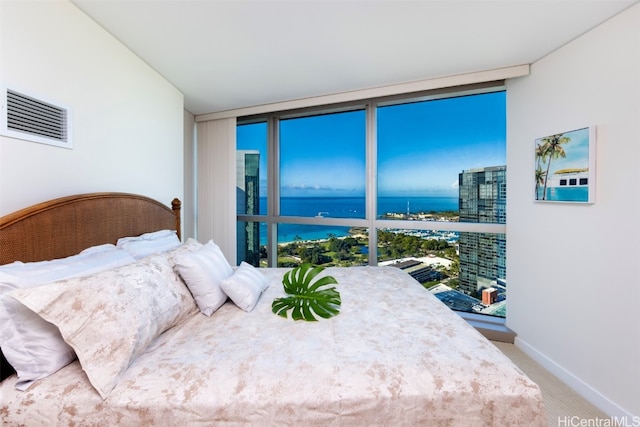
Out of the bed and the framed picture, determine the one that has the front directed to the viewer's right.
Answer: the bed

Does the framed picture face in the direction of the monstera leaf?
yes

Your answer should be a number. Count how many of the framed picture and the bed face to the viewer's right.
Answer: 1

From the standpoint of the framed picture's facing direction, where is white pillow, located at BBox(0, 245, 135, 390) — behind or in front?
in front

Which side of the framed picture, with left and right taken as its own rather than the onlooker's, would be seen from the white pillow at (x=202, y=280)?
front

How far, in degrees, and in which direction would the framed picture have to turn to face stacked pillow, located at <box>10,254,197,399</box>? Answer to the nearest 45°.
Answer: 0° — it already faces it

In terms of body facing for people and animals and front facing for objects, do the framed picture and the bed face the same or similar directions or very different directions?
very different directions

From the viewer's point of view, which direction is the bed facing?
to the viewer's right

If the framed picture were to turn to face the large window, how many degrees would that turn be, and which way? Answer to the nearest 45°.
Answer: approximately 45° to its right

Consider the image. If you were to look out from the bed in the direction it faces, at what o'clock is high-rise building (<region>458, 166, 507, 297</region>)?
The high-rise building is roughly at 11 o'clock from the bed.

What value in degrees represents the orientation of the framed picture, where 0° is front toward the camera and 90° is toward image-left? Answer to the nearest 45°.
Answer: approximately 45°

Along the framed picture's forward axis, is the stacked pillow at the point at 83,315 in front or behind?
in front

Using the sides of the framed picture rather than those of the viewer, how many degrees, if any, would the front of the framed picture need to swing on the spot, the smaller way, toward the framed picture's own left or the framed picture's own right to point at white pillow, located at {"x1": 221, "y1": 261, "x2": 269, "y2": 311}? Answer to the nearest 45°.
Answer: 0° — it already faces it
